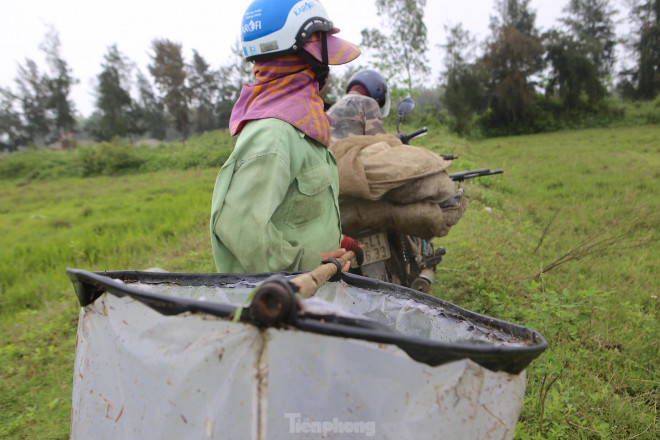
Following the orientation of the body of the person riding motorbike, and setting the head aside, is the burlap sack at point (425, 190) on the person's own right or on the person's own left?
on the person's own right

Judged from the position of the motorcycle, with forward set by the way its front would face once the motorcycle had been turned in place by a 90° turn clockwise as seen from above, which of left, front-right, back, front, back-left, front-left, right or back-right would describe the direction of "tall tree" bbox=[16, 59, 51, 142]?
back

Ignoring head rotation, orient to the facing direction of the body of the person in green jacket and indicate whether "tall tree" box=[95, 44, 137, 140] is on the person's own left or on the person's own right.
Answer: on the person's own left

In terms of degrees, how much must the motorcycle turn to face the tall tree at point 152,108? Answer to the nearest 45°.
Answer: approximately 90° to its left

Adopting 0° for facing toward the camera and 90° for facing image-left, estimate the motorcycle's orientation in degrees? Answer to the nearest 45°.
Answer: approximately 225°

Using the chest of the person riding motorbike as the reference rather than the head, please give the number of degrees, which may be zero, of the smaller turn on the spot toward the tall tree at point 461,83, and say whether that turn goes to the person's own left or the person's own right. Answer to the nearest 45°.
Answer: approximately 45° to the person's own left

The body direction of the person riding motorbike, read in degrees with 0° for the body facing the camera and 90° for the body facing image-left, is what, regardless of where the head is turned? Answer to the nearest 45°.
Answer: approximately 225°

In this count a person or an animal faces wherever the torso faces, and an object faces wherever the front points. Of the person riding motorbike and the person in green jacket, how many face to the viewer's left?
0

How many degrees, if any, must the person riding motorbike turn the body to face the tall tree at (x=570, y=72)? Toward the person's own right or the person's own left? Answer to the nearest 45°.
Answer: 0° — they already face it
